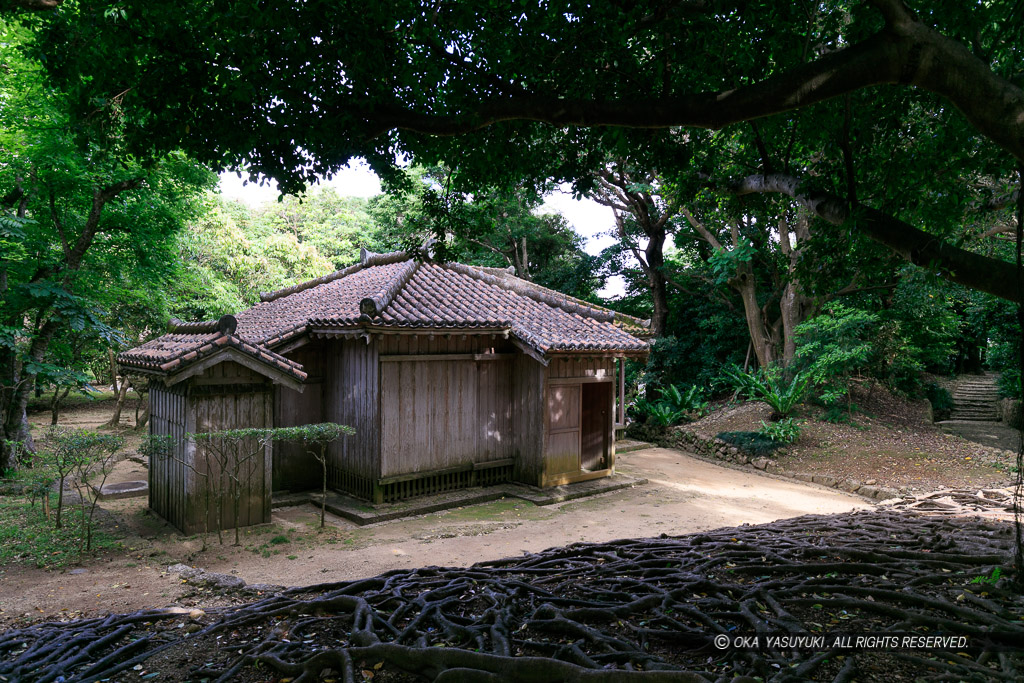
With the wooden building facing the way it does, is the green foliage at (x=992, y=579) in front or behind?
in front

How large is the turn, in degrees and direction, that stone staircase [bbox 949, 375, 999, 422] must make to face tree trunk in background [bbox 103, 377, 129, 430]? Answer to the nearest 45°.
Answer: approximately 45° to its right

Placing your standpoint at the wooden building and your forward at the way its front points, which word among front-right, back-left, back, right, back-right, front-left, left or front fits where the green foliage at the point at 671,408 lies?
left

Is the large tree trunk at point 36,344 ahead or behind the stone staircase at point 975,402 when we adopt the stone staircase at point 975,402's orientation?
ahead

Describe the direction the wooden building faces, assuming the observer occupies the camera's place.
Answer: facing the viewer and to the right of the viewer

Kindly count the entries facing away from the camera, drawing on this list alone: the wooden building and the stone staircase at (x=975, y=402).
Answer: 0

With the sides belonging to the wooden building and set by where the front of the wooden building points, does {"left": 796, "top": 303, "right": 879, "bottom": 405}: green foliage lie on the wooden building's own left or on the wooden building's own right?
on the wooden building's own left

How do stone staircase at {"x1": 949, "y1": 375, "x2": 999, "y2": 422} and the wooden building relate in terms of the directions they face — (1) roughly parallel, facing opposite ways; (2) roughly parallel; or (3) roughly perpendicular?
roughly perpendicular
